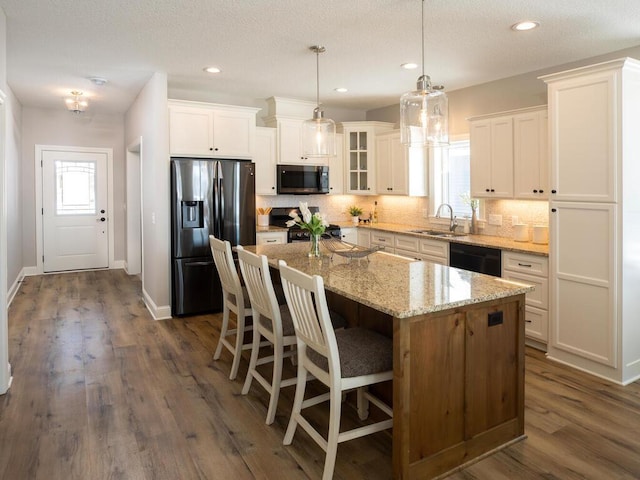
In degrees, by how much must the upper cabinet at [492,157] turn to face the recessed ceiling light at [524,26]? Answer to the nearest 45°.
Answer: approximately 45° to its left

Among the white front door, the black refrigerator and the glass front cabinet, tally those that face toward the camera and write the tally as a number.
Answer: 3

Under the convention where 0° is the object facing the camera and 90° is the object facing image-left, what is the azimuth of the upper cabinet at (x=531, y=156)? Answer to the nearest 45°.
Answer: approximately 45°

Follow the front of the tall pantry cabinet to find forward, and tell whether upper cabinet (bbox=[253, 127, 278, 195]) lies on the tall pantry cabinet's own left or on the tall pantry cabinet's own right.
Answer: on the tall pantry cabinet's own right

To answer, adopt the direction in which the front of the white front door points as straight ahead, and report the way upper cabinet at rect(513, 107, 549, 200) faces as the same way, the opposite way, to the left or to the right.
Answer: to the right

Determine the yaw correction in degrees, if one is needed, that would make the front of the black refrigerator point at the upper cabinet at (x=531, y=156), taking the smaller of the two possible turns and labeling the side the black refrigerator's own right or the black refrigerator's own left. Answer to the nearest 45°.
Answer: approximately 45° to the black refrigerator's own left

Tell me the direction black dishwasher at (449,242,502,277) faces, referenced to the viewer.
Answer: facing the viewer and to the left of the viewer

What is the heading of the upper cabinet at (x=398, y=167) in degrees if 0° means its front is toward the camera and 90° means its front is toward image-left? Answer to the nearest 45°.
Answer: approximately 45°

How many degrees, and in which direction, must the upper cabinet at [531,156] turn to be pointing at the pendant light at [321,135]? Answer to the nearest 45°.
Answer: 0° — it already faces it

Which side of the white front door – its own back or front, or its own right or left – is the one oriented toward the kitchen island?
front

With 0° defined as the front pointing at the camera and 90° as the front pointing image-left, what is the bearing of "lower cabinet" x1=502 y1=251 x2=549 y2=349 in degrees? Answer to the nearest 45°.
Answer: approximately 45°

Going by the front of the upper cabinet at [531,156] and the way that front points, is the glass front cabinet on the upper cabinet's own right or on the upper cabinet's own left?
on the upper cabinet's own right
